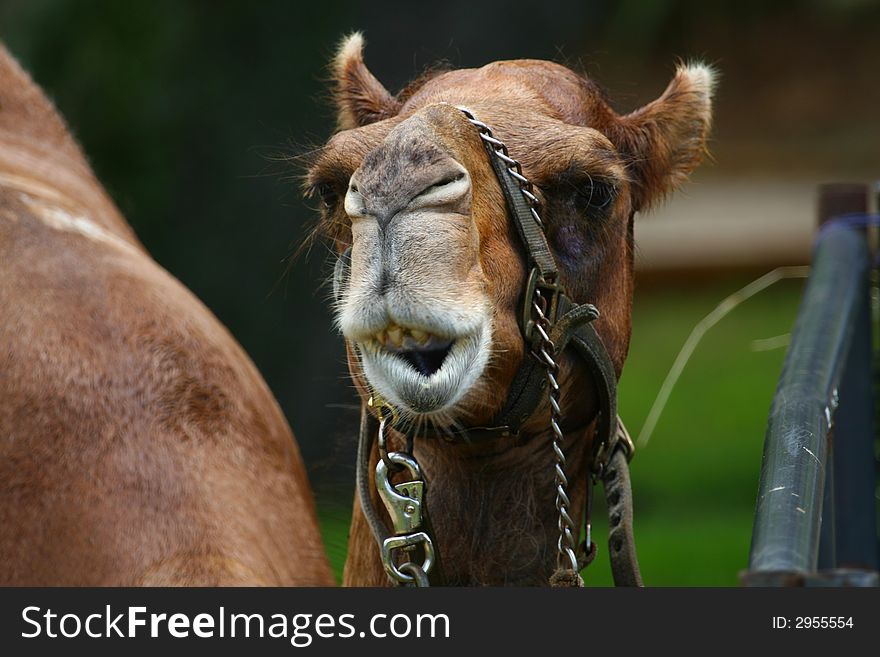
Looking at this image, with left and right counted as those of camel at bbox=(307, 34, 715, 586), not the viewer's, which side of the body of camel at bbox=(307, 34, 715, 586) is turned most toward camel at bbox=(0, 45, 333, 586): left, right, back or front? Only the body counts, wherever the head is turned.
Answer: right

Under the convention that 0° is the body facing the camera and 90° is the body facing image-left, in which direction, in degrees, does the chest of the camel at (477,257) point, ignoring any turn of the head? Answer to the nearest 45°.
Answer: approximately 45°
